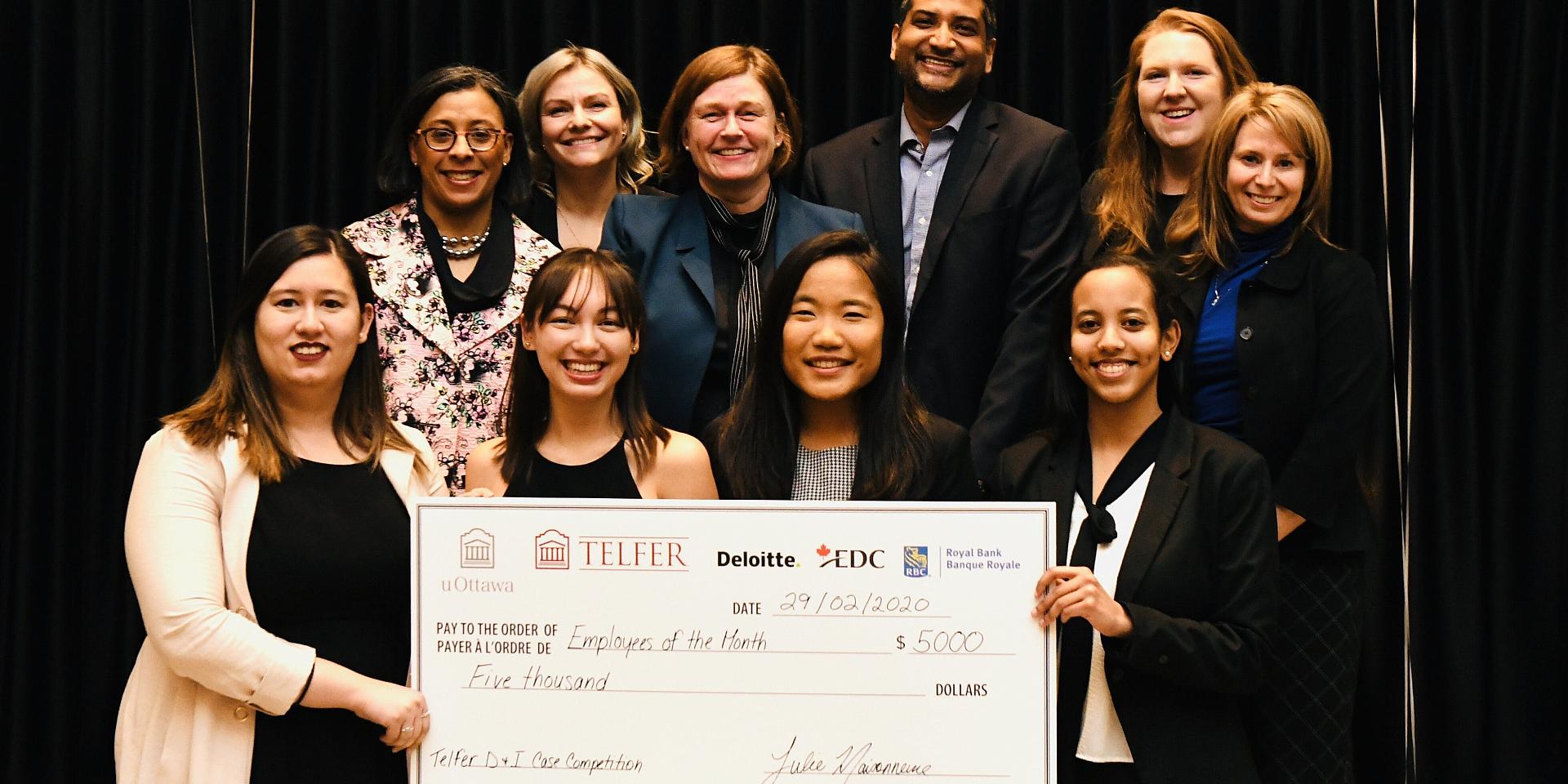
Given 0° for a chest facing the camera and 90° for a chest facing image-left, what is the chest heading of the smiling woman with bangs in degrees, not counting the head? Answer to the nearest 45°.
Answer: approximately 0°

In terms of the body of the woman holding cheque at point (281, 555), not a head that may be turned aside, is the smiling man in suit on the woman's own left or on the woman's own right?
on the woman's own left

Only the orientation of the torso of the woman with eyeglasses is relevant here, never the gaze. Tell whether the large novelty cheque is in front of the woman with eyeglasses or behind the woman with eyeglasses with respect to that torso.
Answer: in front

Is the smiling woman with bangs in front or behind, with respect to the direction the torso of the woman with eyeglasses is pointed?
in front

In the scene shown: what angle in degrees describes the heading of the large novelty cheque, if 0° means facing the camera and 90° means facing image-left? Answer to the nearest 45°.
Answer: approximately 0°
